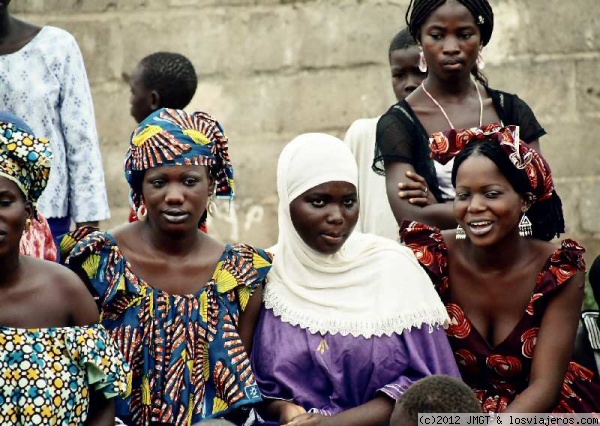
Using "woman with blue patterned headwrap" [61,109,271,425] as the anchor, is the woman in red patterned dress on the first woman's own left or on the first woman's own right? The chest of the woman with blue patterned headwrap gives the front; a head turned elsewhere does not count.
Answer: on the first woman's own left

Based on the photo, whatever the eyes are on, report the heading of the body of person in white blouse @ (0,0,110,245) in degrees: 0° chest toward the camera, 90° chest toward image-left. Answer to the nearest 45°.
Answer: approximately 0°

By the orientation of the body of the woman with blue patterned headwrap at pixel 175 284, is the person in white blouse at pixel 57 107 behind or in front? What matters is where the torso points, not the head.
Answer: behind

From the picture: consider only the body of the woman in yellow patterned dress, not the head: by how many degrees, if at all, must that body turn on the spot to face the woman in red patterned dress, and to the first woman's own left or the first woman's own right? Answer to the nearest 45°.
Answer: approximately 90° to the first woman's own left

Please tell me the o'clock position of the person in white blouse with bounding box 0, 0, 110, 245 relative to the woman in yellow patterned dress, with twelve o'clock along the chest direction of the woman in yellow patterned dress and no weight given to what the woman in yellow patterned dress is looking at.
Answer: The person in white blouse is roughly at 6 o'clock from the woman in yellow patterned dress.
